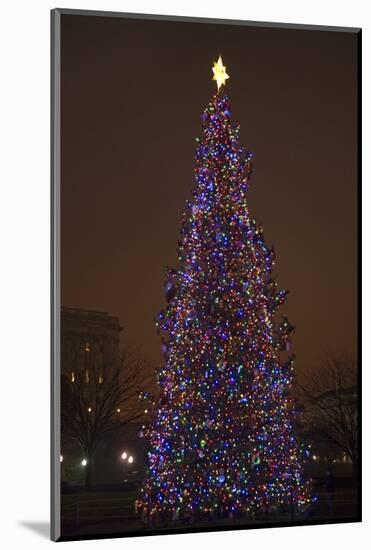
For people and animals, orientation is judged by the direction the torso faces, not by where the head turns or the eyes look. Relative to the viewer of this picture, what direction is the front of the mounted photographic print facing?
facing the viewer and to the right of the viewer
